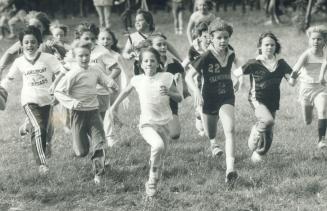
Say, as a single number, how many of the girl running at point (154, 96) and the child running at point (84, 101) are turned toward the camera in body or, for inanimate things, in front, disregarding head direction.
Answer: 2

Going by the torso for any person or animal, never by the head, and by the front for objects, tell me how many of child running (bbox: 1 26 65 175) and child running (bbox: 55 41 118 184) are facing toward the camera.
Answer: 2

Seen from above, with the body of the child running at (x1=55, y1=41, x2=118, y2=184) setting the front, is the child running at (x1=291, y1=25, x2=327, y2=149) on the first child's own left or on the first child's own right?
on the first child's own left

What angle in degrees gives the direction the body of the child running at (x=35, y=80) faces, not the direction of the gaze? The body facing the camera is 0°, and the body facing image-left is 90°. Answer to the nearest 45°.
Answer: approximately 0°

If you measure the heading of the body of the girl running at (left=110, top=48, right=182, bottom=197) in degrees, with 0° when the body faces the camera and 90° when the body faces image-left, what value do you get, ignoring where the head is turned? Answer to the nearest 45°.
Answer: approximately 0°

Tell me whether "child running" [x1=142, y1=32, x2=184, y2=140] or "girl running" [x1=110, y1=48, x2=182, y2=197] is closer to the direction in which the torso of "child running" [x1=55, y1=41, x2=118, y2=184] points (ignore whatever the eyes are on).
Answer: the girl running

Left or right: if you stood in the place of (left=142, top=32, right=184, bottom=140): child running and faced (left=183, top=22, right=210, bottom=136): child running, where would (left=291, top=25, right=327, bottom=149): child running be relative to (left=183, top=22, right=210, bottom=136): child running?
right

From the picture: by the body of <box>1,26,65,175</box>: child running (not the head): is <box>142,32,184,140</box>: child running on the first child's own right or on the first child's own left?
on the first child's own left

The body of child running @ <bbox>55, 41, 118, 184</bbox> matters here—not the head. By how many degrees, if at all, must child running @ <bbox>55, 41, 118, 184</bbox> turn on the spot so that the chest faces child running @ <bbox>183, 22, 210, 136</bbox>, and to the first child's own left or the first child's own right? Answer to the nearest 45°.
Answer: approximately 135° to the first child's own left
